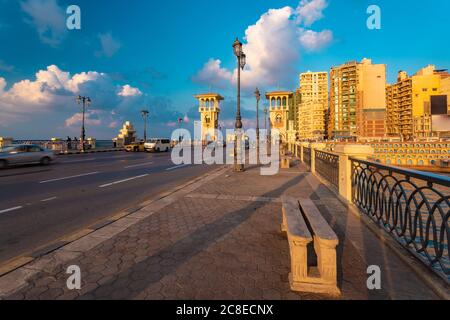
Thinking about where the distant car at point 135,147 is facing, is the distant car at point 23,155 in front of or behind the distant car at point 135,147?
in front

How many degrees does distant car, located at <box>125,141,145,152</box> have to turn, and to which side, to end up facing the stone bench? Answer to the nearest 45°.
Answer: approximately 45° to its left

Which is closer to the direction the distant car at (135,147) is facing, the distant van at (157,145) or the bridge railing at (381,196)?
the bridge railing

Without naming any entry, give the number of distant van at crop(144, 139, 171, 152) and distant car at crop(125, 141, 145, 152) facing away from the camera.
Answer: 0

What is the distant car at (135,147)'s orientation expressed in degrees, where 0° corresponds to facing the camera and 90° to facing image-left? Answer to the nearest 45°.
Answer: approximately 45°

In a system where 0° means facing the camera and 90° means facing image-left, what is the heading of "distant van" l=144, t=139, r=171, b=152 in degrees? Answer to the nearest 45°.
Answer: approximately 45°
